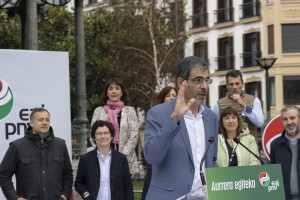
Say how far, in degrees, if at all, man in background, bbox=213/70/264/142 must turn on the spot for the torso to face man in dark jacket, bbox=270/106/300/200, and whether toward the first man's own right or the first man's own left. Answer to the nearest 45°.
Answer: approximately 45° to the first man's own left

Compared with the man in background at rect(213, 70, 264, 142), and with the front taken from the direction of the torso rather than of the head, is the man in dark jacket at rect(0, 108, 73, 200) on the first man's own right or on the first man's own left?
on the first man's own right

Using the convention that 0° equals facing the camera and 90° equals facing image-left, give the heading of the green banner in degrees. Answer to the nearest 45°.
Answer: approximately 0°

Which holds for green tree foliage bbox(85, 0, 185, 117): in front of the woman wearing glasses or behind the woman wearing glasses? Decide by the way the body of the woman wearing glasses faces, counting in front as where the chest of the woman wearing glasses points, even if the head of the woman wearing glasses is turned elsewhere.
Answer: behind

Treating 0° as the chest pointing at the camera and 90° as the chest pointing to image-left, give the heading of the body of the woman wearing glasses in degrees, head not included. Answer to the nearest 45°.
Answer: approximately 0°
